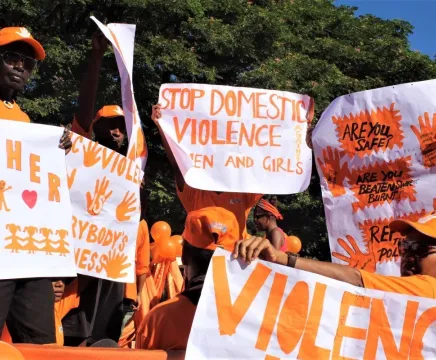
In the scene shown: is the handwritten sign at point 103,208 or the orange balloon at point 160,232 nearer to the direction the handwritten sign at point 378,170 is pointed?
the handwritten sign

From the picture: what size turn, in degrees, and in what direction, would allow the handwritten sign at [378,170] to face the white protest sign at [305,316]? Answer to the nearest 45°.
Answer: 0° — it already faces it

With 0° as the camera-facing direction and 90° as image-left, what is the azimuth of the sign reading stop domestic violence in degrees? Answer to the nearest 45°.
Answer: approximately 0°

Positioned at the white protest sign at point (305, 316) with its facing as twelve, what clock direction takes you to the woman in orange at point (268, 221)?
The woman in orange is roughly at 6 o'clock from the white protest sign.

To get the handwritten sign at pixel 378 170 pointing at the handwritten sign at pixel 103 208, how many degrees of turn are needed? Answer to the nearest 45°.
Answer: approximately 45° to its right

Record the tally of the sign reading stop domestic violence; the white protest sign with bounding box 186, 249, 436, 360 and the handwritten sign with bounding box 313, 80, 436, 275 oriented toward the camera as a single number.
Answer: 3

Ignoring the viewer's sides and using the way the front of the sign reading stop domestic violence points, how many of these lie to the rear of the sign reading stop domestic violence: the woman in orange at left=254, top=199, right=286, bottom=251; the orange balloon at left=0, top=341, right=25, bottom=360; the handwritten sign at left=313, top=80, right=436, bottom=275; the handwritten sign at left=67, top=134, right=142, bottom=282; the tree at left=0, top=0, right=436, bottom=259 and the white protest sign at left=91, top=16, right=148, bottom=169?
2

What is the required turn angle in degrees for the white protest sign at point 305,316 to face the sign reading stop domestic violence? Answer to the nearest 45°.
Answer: approximately 180°

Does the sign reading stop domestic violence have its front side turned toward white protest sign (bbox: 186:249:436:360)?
yes

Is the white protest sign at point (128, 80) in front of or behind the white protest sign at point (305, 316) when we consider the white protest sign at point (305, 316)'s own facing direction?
behind

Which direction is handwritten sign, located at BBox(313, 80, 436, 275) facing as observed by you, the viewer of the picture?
facing the viewer

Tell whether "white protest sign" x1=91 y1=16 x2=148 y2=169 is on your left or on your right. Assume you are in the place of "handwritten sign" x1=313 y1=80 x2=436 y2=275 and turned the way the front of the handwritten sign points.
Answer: on your right

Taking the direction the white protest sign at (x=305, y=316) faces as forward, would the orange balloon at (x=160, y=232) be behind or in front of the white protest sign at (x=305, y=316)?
behind

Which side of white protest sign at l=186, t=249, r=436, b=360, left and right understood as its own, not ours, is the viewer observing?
front
